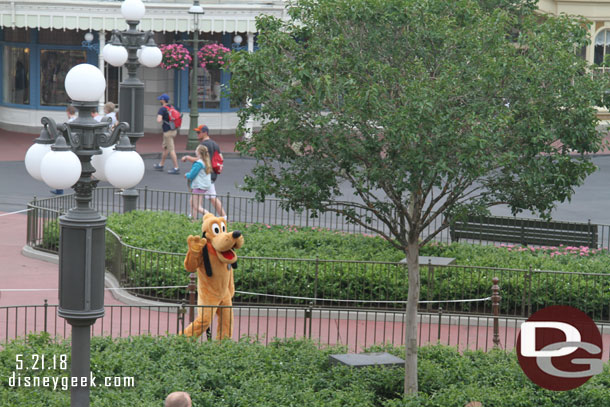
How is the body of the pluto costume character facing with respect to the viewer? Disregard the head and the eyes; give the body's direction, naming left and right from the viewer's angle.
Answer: facing the viewer and to the right of the viewer

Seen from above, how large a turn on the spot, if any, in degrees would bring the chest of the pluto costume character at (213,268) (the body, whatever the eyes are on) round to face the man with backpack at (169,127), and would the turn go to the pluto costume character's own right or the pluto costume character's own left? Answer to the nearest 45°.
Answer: approximately 135° to the pluto costume character's own left
